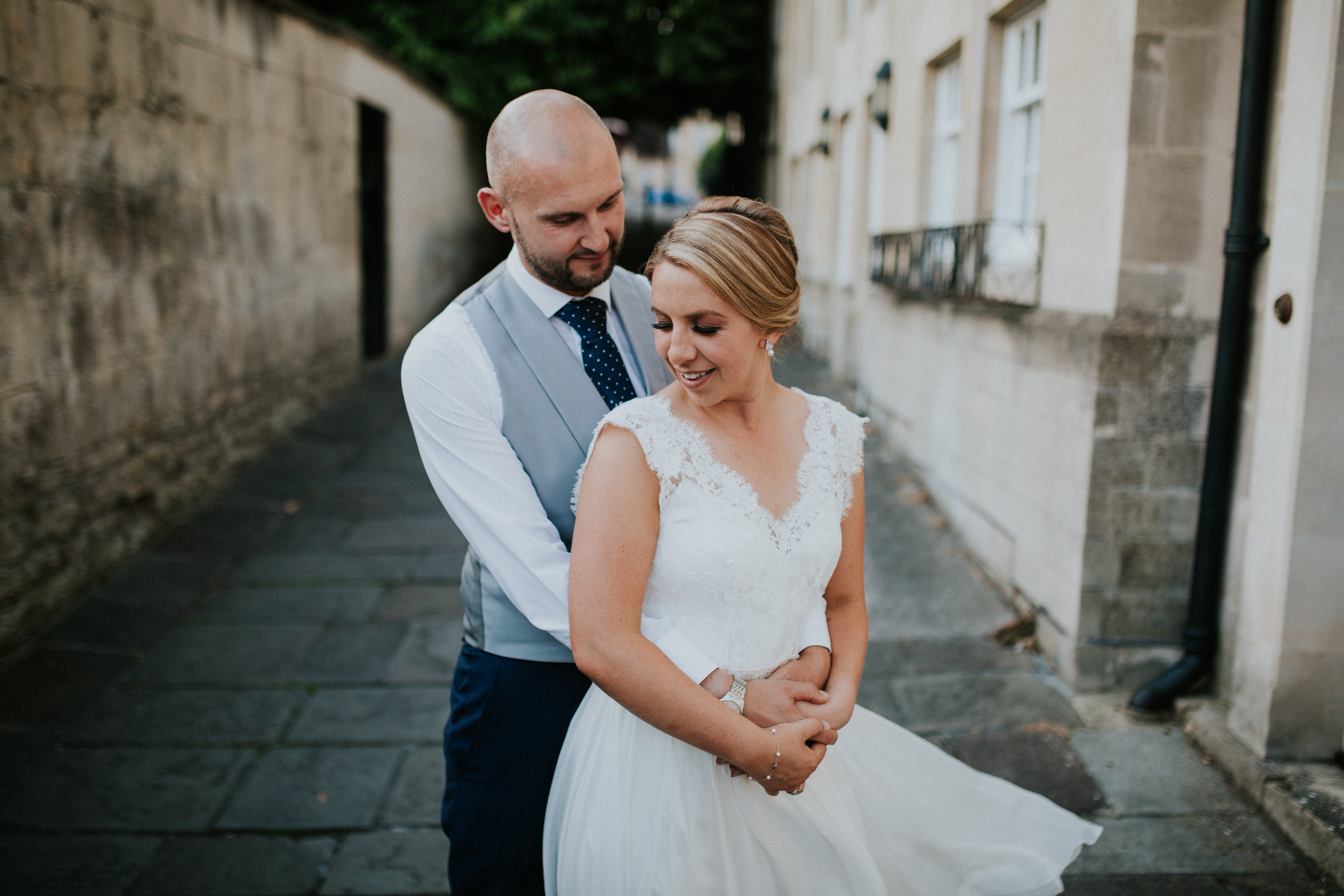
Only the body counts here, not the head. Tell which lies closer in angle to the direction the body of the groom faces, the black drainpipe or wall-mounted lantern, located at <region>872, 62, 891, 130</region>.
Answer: the black drainpipe

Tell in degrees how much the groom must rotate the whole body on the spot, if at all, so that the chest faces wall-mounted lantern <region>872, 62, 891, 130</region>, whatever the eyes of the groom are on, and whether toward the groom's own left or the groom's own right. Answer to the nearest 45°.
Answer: approximately 135° to the groom's own left

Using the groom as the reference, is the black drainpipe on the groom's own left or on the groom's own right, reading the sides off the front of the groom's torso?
on the groom's own left

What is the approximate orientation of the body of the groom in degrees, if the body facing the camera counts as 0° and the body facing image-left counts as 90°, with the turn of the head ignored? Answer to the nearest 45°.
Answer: approximately 315°
